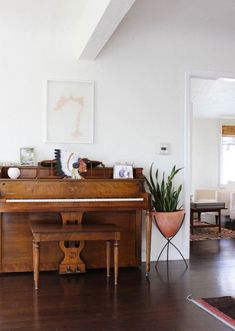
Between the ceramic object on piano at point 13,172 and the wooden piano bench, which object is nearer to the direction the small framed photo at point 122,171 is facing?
the wooden piano bench

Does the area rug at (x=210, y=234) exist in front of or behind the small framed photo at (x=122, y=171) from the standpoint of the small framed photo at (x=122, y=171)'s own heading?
behind

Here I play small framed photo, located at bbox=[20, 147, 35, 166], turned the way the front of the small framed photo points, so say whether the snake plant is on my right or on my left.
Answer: on my left

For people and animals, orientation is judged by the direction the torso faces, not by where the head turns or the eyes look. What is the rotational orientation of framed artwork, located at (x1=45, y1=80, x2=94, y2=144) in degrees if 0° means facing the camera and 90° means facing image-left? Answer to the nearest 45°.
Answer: approximately 0°
